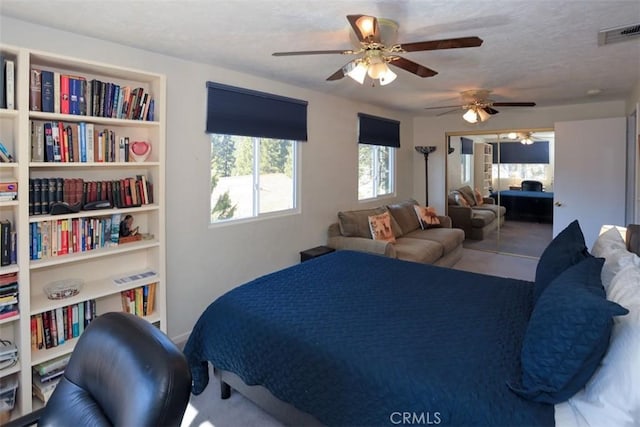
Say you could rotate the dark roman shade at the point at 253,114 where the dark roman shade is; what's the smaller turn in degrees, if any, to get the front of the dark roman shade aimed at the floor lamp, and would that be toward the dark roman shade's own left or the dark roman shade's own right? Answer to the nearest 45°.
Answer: approximately 90° to the dark roman shade's own left

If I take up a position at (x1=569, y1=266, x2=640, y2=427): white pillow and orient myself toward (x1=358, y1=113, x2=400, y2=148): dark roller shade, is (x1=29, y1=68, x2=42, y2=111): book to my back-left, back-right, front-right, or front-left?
front-left

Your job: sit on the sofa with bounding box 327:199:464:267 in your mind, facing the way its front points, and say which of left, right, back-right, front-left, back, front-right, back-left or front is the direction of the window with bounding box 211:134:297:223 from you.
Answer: right

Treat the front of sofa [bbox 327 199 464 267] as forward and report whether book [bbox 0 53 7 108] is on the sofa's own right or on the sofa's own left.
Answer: on the sofa's own right

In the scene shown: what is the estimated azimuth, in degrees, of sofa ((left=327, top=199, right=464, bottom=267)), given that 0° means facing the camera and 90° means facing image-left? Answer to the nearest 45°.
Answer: approximately 315°

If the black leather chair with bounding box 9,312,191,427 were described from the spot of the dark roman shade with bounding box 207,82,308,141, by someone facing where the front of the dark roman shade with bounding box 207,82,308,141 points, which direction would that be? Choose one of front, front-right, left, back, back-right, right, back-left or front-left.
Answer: front-right

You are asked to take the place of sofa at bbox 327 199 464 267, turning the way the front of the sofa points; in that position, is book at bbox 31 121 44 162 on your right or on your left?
on your right

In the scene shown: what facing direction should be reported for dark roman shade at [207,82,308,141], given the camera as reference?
facing the viewer and to the right of the viewer

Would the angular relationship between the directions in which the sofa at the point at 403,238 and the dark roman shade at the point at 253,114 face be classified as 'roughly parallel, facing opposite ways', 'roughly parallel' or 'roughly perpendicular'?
roughly parallel

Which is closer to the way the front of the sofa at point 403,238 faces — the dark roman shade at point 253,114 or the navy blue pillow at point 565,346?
the navy blue pillow

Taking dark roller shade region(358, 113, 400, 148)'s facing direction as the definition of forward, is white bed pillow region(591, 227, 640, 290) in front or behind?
in front

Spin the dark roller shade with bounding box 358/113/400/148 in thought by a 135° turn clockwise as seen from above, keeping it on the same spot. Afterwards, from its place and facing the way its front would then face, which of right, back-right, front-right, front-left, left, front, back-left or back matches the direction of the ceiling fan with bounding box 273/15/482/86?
left
